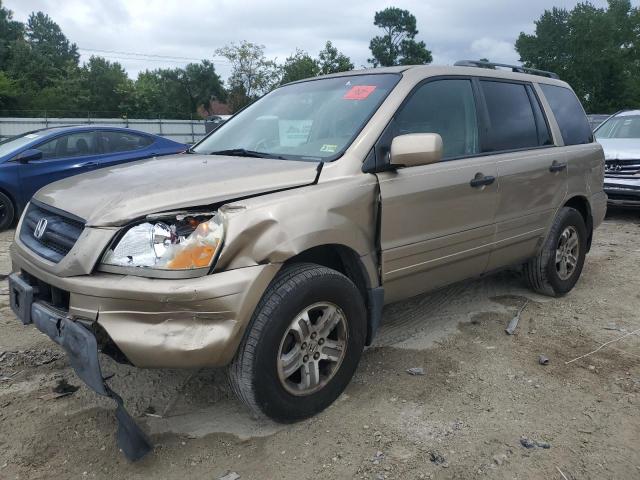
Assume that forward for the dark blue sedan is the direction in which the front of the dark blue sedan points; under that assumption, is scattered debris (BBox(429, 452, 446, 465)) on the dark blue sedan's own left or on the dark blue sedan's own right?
on the dark blue sedan's own left

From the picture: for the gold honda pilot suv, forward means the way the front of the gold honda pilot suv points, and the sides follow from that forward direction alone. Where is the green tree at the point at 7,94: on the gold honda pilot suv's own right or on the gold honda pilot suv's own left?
on the gold honda pilot suv's own right

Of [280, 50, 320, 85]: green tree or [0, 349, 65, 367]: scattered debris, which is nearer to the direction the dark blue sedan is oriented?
the scattered debris

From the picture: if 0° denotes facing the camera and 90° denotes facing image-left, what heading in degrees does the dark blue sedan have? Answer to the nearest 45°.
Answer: approximately 45°

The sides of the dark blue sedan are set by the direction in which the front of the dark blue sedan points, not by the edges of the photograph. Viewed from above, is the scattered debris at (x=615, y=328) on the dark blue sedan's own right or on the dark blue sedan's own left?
on the dark blue sedan's own left

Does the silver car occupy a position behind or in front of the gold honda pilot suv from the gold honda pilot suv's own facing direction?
behind

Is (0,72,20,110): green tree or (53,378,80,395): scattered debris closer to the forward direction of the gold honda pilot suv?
the scattered debris

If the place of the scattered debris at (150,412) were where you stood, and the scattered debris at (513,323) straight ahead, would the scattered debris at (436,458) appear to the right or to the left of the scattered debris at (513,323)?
right

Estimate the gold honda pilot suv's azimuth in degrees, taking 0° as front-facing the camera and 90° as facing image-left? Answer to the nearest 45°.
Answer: approximately 45°
